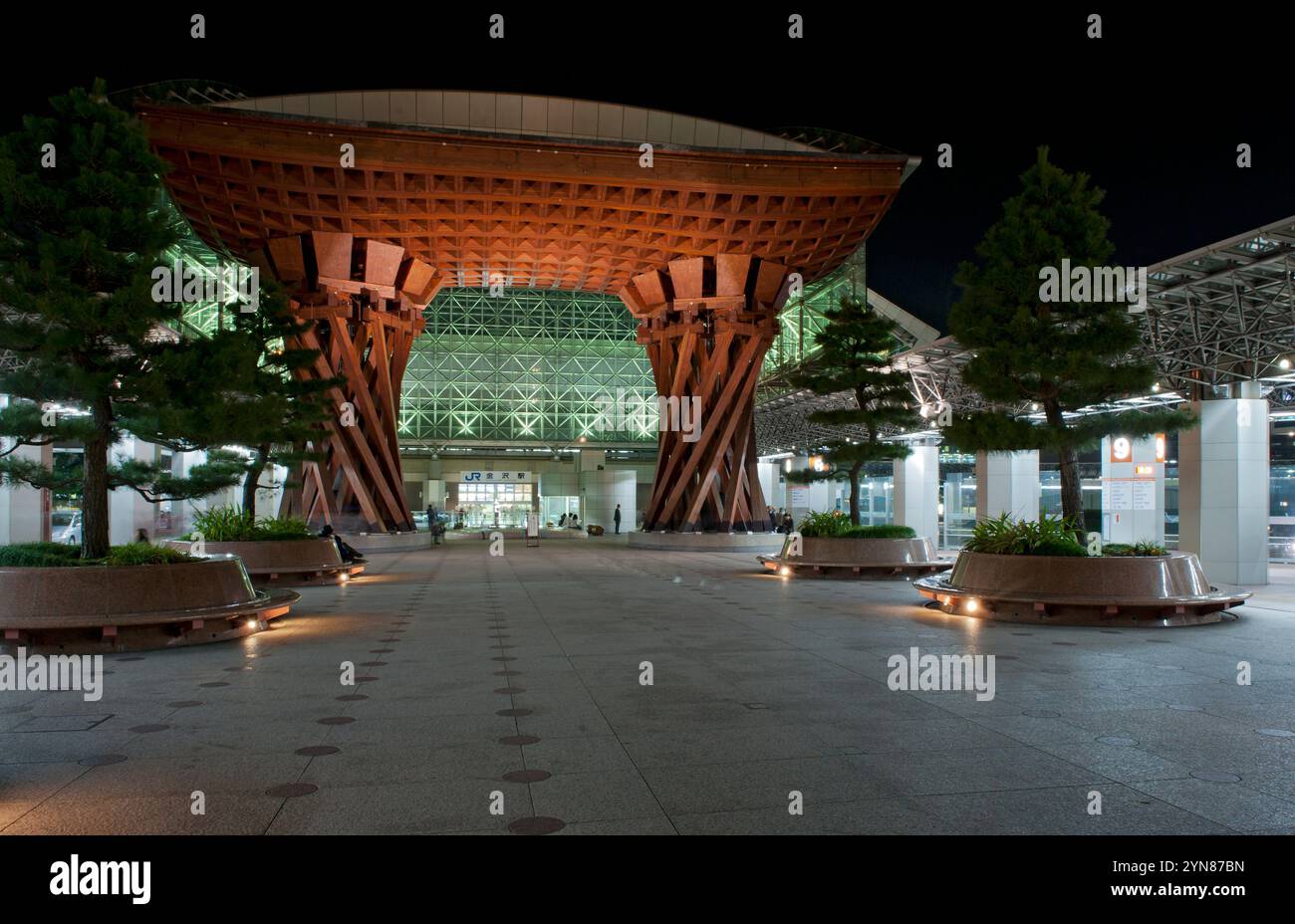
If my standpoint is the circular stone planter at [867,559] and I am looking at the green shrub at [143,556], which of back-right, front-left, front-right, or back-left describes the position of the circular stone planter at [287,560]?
front-right

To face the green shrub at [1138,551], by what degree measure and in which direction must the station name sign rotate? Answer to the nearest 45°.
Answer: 0° — it already faces it

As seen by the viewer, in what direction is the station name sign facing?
toward the camera

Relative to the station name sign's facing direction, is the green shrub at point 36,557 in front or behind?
in front

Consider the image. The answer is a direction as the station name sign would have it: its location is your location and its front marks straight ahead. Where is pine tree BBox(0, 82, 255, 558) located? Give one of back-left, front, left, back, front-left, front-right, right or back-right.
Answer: front

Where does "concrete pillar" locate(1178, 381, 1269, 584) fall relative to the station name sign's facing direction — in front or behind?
in front

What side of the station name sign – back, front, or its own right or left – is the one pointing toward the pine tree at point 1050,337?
front

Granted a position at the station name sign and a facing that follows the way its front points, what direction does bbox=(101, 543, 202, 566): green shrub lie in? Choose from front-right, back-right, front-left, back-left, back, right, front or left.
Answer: front

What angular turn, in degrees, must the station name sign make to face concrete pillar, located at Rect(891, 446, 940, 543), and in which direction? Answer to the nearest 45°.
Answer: approximately 45° to its left

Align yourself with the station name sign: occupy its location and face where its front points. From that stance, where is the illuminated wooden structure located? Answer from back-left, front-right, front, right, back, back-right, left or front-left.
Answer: front

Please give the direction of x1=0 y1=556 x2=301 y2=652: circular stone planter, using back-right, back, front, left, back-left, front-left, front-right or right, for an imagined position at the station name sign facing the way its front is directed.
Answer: front
